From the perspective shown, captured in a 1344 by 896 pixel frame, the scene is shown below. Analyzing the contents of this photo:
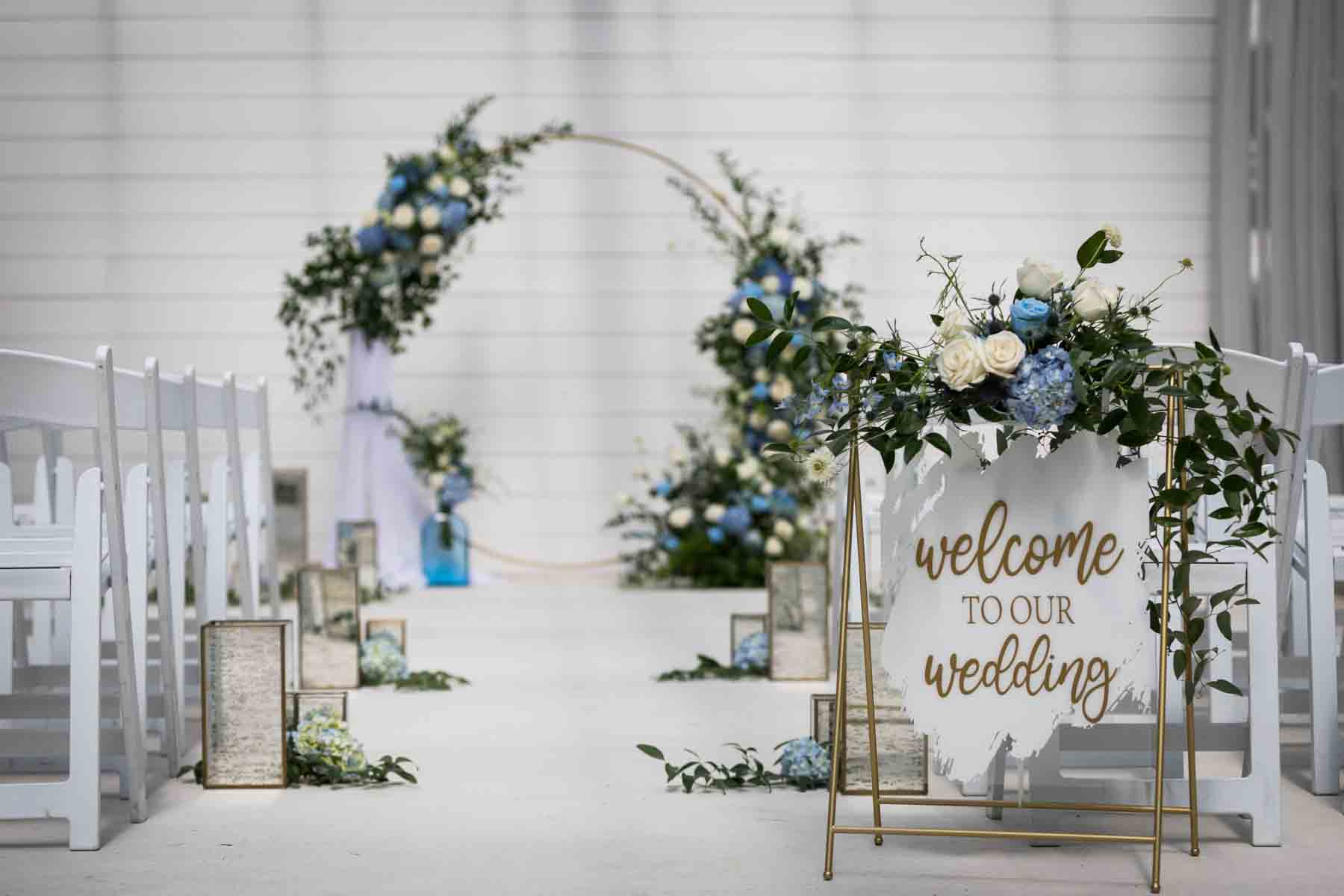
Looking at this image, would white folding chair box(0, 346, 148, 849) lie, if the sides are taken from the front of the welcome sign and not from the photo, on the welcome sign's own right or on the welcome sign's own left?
on the welcome sign's own right

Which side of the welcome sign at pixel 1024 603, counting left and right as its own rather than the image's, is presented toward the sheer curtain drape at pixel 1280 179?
back

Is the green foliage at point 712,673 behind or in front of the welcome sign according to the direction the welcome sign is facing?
behind

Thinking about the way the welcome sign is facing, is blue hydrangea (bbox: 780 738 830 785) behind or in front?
behind

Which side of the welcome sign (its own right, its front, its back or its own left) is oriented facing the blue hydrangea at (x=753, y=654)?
back

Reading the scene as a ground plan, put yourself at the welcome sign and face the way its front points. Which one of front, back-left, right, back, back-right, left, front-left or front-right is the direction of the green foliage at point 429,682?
back-right

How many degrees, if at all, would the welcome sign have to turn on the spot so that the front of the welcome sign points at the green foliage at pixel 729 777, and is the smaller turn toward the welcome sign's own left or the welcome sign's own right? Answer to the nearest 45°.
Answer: approximately 135° to the welcome sign's own right

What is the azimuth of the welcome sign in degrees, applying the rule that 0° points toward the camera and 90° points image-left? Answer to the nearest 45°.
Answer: approximately 0°
